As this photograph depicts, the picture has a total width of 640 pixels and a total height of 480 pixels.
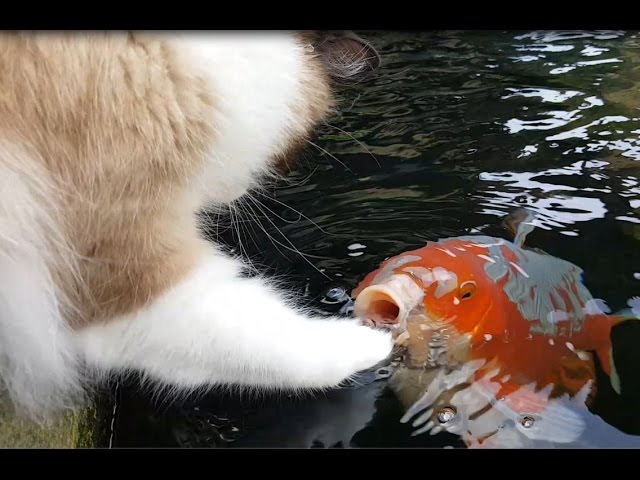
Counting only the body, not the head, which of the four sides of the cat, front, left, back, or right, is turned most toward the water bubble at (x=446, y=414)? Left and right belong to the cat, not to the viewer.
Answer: front

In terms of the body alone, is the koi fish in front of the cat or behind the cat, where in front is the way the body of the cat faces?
in front

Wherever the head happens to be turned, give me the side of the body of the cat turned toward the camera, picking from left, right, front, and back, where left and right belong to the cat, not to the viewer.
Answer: right

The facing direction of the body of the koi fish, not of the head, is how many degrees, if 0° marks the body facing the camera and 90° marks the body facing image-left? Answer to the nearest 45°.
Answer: approximately 45°

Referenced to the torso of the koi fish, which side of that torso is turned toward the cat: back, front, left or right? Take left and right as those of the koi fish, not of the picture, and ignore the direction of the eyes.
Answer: front

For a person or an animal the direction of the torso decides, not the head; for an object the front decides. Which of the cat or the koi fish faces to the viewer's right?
the cat

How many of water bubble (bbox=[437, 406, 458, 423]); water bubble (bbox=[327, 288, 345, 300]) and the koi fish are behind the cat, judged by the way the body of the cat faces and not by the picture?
0

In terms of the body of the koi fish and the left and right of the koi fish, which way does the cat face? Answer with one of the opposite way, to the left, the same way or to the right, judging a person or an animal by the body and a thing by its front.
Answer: the opposite way

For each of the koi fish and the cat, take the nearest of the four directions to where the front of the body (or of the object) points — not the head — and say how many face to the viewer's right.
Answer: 1
